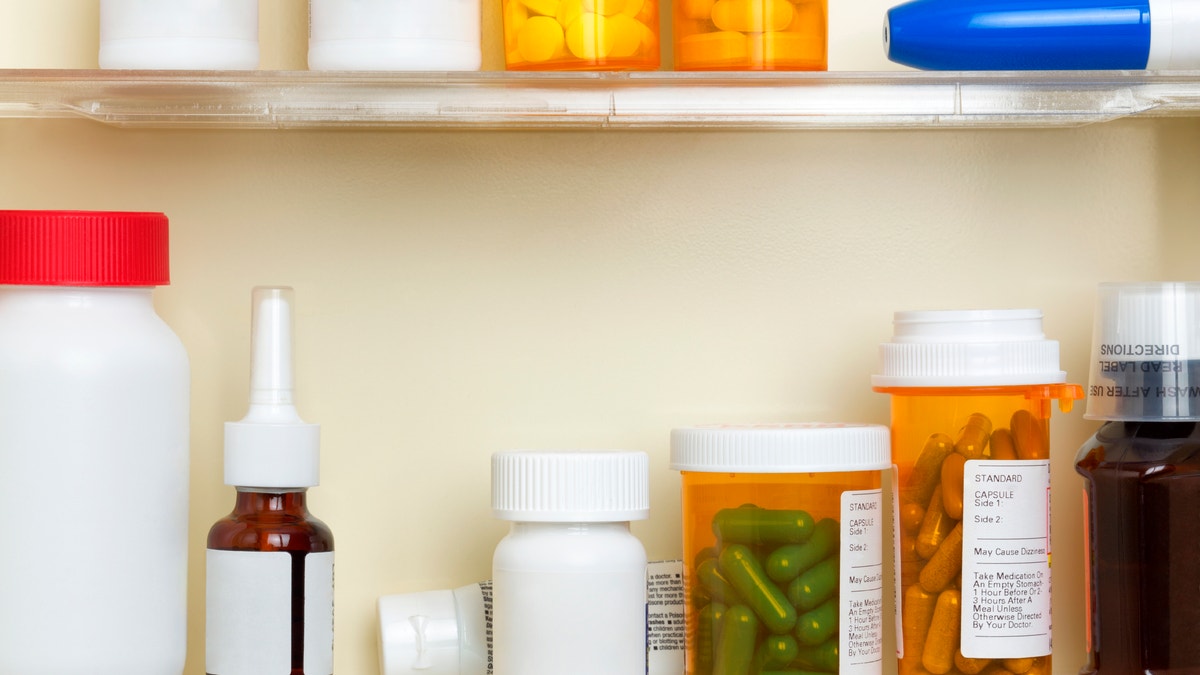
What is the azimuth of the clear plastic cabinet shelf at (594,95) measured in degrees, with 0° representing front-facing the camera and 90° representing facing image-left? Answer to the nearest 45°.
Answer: approximately 0°
